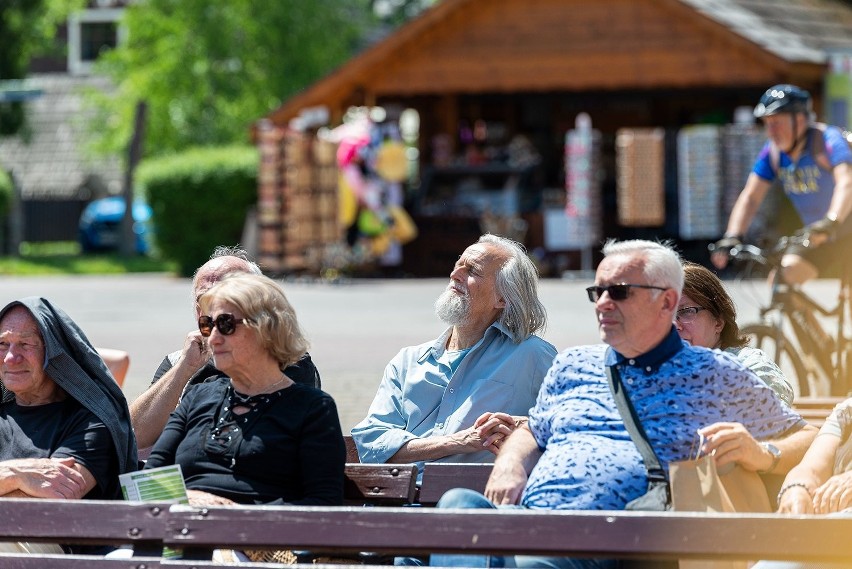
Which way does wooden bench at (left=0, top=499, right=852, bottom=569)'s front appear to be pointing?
toward the camera

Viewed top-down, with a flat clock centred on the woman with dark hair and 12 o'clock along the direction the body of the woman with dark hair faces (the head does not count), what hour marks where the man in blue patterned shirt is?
The man in blue patterned shirt is roughly at 11 o'clock from the woman with dark hair.

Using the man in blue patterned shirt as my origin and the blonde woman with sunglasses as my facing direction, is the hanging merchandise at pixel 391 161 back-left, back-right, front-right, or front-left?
front-right

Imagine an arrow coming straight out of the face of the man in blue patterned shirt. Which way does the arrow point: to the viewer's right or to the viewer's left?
to the viewer's left

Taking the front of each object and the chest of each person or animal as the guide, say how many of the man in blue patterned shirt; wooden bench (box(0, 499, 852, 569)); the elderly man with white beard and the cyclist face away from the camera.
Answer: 0

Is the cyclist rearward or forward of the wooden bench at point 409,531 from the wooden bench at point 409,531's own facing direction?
rearward

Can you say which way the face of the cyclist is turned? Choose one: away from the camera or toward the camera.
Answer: toward the camera

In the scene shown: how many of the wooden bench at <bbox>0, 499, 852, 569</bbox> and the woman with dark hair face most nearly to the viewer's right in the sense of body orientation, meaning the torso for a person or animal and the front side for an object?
0

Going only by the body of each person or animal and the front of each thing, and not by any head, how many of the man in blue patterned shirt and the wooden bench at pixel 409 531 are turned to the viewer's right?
0

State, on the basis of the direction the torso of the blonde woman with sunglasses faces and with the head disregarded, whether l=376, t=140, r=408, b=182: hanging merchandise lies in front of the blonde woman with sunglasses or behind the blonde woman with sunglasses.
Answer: behind

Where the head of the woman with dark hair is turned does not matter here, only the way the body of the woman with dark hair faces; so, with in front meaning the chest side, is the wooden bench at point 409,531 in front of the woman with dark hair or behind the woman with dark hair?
in front

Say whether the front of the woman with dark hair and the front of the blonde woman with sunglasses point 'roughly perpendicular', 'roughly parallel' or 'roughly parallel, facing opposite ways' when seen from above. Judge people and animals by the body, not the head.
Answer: roughly parallel

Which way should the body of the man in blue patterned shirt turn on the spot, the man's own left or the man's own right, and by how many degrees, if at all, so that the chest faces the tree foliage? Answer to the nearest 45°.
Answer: approximately 135° to the man's own right

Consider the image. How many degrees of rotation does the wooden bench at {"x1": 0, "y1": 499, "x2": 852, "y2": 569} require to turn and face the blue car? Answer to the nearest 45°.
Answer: approximately 180°

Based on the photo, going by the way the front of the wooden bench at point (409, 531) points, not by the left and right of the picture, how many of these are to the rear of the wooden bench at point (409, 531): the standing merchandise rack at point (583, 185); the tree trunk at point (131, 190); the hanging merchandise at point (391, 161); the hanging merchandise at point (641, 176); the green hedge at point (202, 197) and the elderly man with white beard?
6

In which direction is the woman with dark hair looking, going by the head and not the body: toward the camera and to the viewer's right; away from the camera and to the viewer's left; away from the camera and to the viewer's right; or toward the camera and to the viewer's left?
toward the camera and to the viewer's left

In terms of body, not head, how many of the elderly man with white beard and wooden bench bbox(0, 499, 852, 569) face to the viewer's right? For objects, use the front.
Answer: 0

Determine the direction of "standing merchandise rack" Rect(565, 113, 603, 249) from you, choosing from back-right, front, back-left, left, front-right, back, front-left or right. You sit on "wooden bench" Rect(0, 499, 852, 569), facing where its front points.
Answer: back

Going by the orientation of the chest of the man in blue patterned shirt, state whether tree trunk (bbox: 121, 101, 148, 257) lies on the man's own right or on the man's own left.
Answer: on the man's own right

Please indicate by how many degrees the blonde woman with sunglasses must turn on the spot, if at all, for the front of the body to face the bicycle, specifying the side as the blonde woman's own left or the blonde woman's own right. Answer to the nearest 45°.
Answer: approximately 180°

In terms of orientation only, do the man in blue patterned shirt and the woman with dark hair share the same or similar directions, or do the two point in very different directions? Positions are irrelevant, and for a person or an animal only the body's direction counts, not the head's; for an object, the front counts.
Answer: same or similar directions
